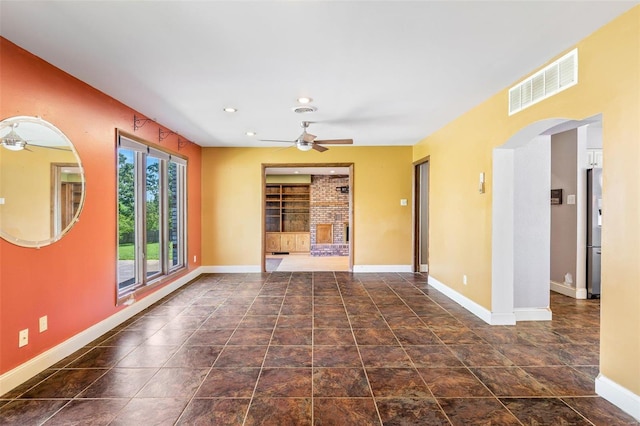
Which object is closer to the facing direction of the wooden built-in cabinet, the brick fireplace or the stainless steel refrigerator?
the stainless steel refrigerator

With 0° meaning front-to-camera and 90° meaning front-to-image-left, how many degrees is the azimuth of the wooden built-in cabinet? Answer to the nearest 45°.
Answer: approximately 0°

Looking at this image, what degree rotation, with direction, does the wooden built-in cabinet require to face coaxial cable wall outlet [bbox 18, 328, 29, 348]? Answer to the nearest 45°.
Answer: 0° — it already faces it

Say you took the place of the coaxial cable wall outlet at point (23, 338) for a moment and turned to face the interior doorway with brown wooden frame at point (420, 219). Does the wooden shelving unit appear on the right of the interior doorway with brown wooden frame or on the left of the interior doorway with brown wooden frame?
left

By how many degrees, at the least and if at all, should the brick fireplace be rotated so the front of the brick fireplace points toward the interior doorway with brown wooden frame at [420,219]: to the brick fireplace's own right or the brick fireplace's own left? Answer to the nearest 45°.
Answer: approximately 45° to the brick fireplace's own left

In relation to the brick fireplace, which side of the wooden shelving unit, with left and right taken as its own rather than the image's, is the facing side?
left
